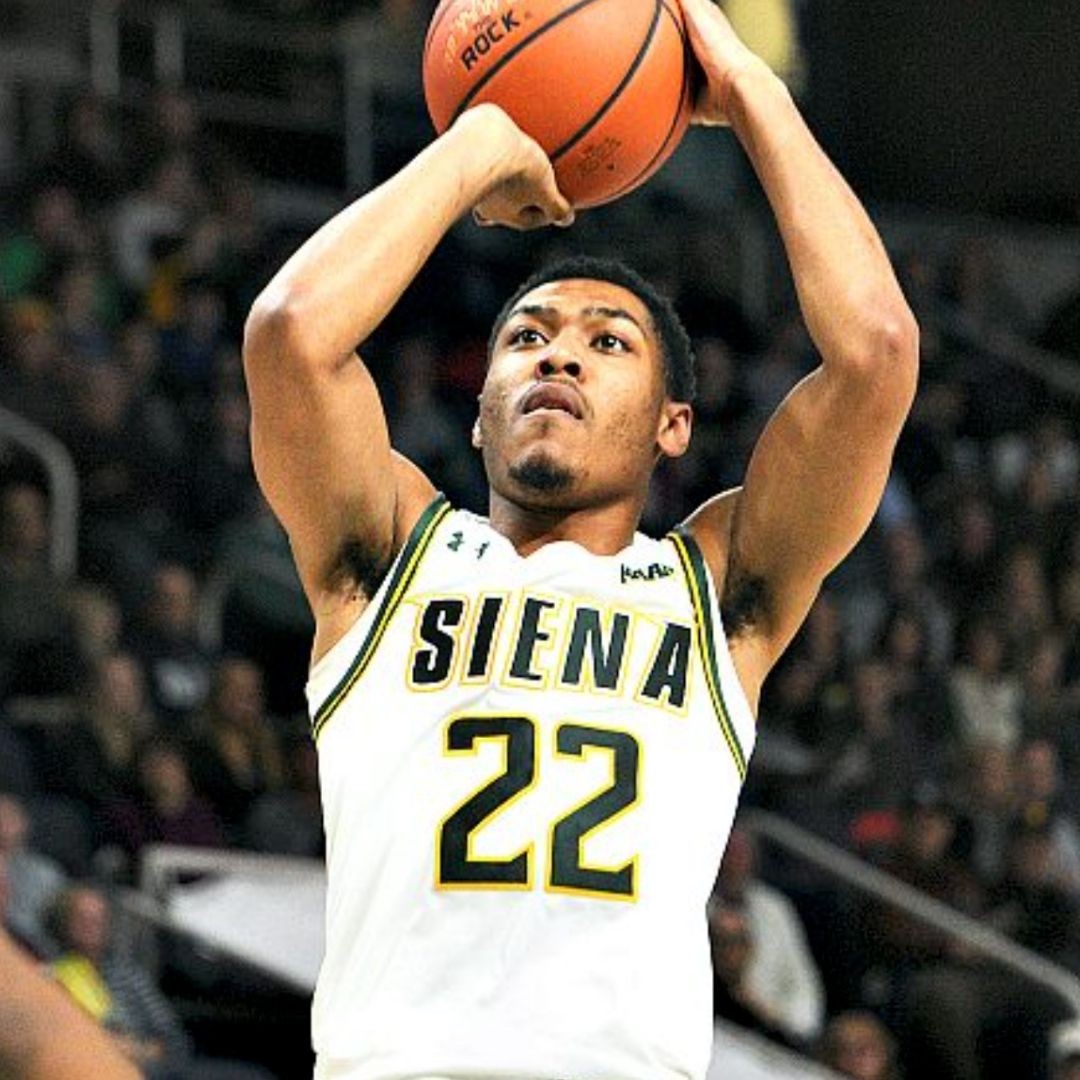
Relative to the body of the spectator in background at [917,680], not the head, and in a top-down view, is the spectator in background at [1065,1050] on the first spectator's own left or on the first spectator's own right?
on the first spectator's own left

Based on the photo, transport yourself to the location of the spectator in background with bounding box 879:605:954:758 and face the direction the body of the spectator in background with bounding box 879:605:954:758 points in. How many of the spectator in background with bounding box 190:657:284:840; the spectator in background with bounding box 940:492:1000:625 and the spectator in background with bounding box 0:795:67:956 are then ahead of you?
2

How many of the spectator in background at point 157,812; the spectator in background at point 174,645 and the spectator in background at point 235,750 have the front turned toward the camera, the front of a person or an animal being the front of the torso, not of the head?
3

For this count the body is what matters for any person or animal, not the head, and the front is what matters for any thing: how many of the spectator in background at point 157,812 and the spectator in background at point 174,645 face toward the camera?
2

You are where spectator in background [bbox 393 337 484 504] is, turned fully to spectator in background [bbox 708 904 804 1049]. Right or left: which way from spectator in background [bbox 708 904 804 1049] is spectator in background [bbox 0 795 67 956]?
right

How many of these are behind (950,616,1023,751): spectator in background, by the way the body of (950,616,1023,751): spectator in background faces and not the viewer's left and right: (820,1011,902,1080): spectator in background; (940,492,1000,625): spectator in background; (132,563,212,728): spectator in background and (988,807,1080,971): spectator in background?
1

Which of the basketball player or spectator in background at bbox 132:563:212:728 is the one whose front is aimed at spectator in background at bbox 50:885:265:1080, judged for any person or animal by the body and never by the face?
spectator in background at bbox 132:563:212:728

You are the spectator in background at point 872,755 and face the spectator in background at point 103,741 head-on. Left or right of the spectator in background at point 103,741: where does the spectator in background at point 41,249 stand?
right
